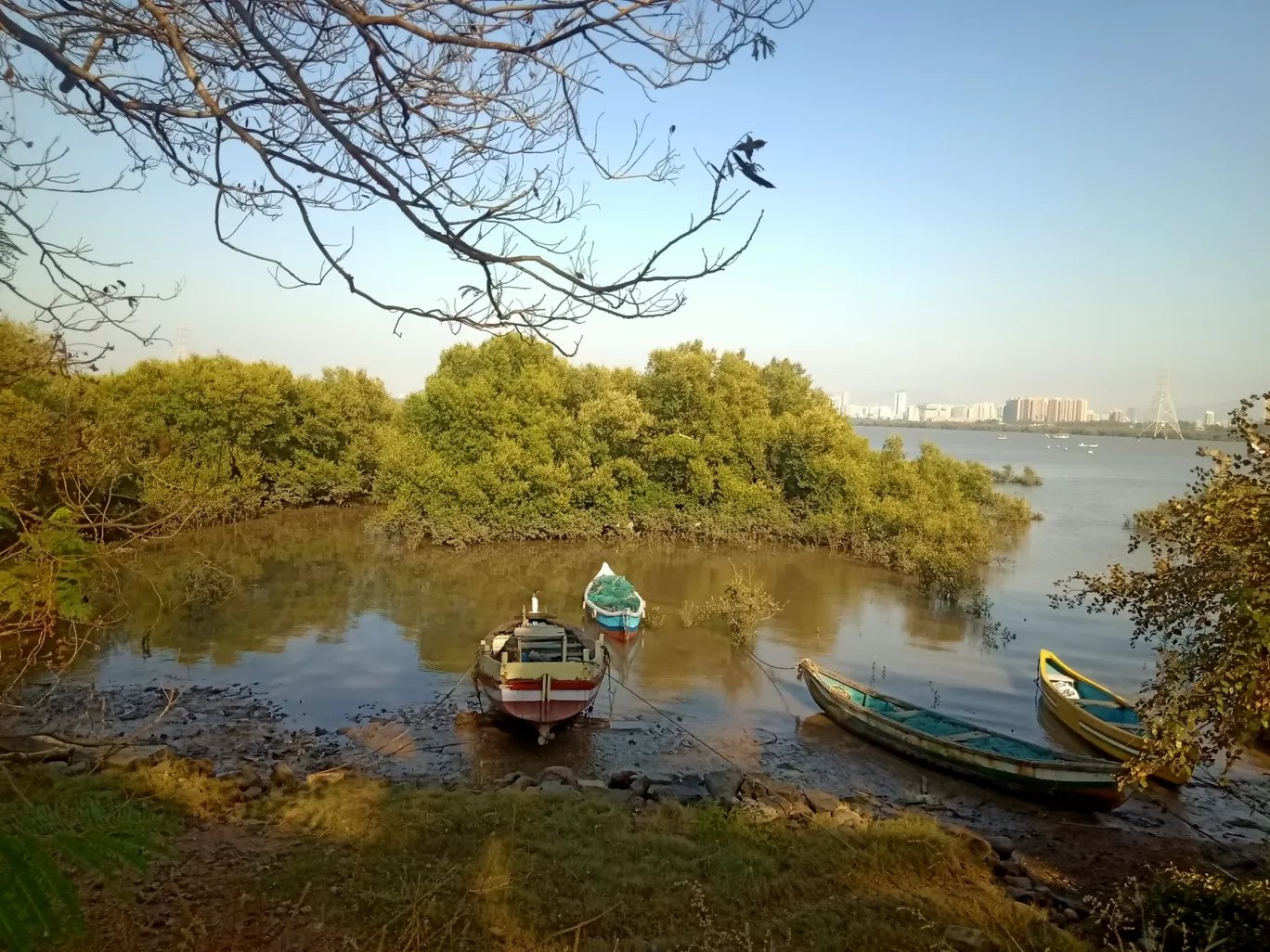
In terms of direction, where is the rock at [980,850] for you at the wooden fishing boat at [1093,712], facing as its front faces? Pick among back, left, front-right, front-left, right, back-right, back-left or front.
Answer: back-left

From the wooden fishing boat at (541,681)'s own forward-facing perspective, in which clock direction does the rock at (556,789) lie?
The rock is roughly at 6 o'clock from the wooden fishing boat.

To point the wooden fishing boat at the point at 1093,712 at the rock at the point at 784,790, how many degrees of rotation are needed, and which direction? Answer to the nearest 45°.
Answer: approximately 90° to its left

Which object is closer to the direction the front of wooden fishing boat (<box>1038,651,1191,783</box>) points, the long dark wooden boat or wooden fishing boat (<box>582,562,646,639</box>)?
the wooden fishing boat

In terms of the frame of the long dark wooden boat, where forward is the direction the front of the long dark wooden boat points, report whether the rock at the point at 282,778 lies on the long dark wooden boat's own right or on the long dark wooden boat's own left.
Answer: on the long dark wooden boat's own left

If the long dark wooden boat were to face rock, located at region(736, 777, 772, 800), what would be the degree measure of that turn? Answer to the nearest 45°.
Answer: approximately 90° to its left

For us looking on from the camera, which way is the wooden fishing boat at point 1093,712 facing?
facing away from the viewer and to the left of the viewer

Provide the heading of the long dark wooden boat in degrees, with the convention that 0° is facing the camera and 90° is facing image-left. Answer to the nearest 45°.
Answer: approximately 135°

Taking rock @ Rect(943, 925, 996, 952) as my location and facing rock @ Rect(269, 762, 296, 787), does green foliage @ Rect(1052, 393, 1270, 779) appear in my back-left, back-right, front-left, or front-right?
back-right

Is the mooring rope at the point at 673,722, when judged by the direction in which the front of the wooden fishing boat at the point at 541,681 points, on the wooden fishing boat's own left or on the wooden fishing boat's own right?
on the wooden fishing boat's own right

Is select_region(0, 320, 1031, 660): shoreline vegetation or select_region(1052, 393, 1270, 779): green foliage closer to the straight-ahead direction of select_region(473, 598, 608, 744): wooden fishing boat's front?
the shoreline vegetation

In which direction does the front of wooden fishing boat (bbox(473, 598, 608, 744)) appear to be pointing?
away from the camera

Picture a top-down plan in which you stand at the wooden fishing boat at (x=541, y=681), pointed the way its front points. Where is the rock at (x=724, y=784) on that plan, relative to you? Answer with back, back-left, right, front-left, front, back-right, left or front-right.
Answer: back-right

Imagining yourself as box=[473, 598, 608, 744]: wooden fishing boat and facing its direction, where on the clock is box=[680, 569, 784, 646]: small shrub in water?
The small shrub in water is roughly at 1 o'clock from the wooden fishing boat.
